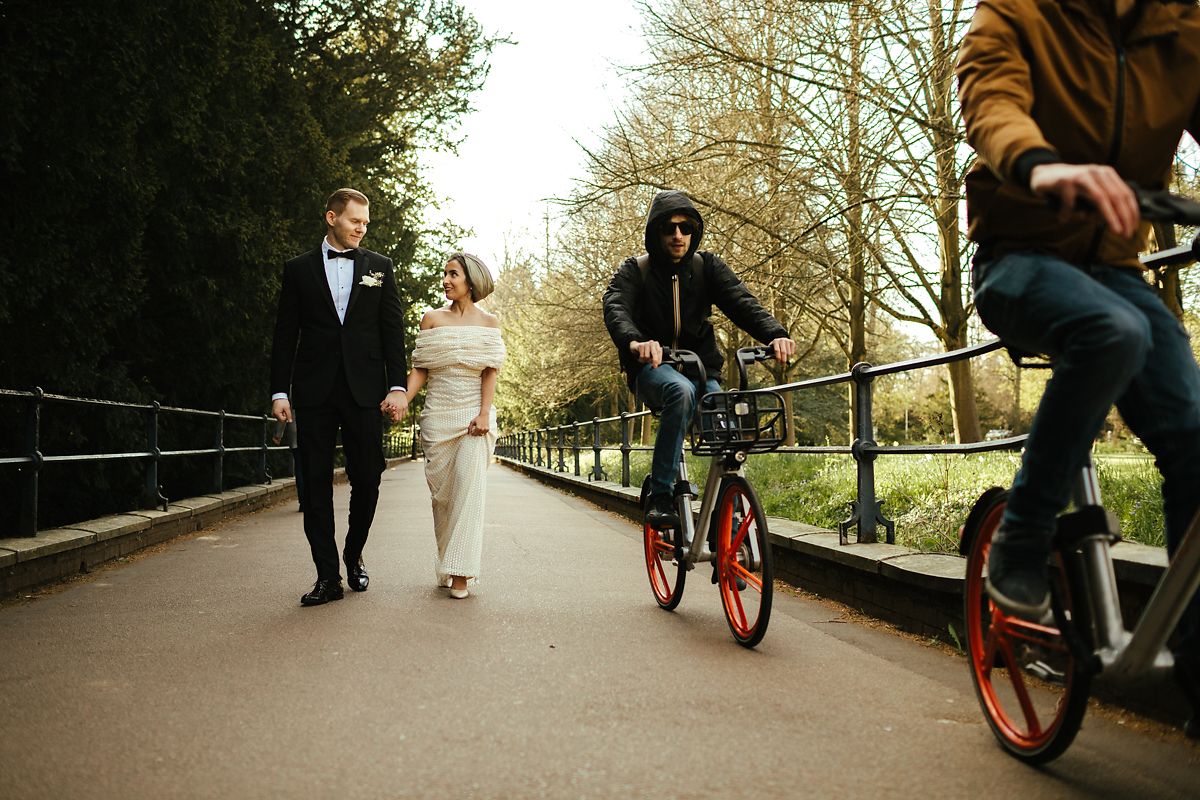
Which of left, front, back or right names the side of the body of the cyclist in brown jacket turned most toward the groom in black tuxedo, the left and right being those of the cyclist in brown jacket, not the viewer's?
back

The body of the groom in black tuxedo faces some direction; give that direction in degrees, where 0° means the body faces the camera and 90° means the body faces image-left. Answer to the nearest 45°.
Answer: approximately 0°

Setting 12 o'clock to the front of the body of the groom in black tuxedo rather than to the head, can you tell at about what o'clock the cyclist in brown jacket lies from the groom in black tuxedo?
The cyclist in brown jacket is roughly at 11 o'clock from the groom in black tuxedo.

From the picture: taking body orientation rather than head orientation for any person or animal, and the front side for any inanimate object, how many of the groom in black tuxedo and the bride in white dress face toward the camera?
2

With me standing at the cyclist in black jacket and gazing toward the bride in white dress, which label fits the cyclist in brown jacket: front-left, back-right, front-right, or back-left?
back-left

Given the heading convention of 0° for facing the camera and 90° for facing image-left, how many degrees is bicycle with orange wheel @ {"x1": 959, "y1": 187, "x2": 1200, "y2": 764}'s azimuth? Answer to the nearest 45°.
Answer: approximately 315°

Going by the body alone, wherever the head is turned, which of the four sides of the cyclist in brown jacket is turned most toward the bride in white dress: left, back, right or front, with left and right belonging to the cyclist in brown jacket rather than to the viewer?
back

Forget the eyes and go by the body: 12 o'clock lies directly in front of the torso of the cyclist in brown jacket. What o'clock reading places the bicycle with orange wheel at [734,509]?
The bicycle with orange wheel is roughly at 6 o'clock from the cyclist in brown jacket.
